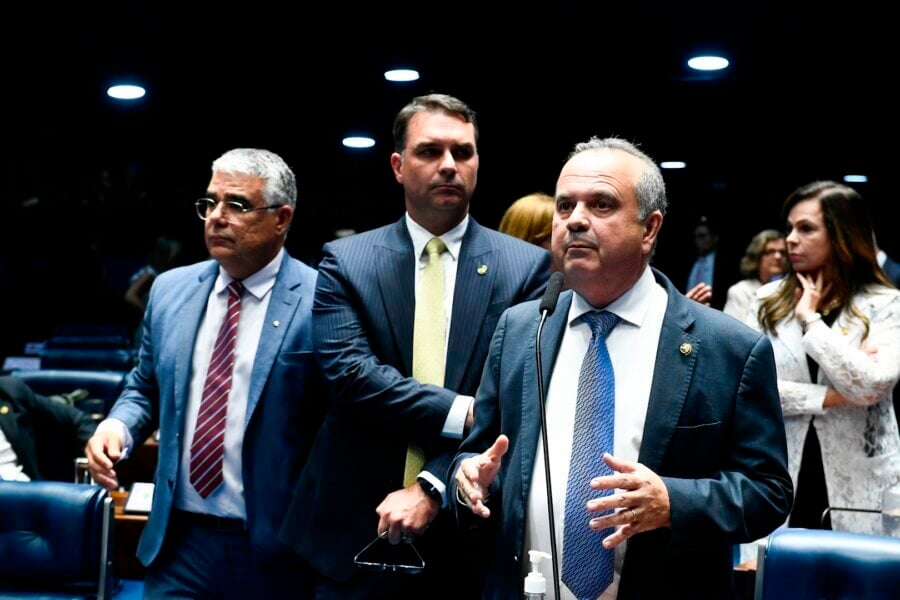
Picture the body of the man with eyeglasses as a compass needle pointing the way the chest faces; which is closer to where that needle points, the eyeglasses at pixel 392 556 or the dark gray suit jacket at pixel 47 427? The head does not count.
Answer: the eyeglasses

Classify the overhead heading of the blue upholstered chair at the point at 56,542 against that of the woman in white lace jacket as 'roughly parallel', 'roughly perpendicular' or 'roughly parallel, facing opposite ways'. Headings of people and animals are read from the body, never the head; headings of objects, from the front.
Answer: roughly perpendicular

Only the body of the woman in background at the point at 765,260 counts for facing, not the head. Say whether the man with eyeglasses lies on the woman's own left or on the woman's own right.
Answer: on the woman's own right

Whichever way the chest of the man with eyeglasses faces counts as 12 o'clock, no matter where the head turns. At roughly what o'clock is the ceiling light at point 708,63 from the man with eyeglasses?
The ceiling light is roughly at 6 o'clock from the man with eyeglasses.

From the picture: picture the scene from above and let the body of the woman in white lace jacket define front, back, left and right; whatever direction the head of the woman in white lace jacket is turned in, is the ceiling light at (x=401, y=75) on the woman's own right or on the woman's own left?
on the woman's own right

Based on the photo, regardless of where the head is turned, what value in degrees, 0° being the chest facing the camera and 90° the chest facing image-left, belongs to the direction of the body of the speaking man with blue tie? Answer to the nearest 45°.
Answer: approximately 45°

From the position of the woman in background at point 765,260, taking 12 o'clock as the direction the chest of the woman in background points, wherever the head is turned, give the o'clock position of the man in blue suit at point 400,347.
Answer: The man in blue suit is roughly at 2 o'clock from the woman in background.

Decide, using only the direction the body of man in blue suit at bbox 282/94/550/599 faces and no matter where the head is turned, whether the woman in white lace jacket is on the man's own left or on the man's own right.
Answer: on the man's own left
